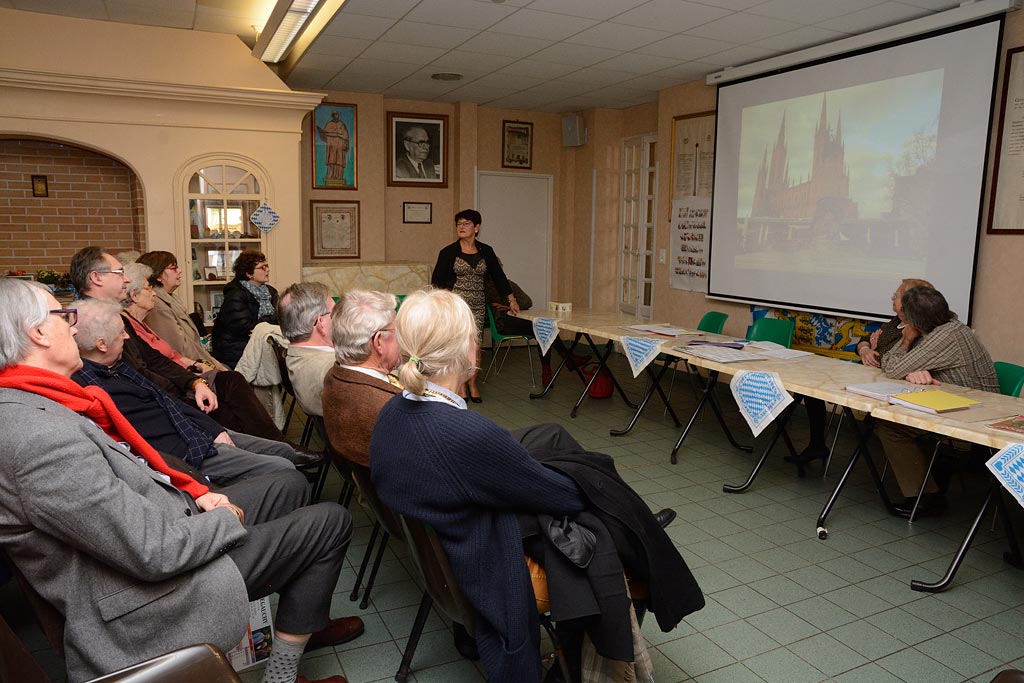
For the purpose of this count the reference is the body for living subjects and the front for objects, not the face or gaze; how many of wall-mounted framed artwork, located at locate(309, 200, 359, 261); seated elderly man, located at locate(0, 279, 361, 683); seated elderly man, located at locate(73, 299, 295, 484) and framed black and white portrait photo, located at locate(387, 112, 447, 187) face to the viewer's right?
2

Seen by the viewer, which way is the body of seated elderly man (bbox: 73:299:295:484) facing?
to the viewer's right

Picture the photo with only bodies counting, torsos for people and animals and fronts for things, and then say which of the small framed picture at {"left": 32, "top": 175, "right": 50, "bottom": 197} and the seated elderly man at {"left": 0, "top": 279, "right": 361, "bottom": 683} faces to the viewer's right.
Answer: the seated elderly man

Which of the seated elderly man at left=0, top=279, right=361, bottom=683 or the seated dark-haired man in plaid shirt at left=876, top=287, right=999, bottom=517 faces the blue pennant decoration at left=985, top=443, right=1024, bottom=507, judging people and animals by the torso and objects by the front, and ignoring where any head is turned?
the seated elderly man at left=0, top=279, right=361, bottom=683

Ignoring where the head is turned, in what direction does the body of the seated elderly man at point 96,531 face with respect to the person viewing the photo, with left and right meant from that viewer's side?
facing to the right of the viewer

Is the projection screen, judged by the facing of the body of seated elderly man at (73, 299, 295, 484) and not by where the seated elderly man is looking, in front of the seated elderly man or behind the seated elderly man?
in front

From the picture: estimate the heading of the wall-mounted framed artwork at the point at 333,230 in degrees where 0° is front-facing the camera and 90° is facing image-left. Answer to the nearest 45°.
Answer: approximately 0°

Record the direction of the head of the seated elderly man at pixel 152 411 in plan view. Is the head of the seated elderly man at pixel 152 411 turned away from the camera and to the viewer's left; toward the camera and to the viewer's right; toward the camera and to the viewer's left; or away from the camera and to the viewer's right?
away from the camera and to the viewer's right

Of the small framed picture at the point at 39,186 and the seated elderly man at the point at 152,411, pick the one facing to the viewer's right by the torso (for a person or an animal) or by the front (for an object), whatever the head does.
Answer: the seated elderly man

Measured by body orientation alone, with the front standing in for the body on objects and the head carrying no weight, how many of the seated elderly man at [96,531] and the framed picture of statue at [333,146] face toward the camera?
1

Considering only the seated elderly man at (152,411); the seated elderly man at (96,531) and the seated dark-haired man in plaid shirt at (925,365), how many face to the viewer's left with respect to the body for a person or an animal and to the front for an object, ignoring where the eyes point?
1

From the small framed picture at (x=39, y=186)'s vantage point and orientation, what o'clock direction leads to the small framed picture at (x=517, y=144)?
the small framed picture at (x=517, y=144) is roughly at 9 o'clock from the small framed picture at (x=39, y=186).

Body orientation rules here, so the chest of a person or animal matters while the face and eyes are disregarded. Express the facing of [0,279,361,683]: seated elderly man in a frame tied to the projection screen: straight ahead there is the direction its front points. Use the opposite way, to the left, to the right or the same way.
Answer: the opposite way

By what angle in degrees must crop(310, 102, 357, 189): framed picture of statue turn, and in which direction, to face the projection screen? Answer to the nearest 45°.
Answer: approximately 45° to its left

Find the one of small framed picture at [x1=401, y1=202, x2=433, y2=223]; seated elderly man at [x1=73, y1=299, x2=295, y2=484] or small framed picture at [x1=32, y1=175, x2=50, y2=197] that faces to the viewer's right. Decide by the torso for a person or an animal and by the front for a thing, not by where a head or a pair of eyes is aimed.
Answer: the seated elderly man

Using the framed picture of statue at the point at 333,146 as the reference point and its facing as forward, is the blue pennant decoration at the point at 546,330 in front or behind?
in front

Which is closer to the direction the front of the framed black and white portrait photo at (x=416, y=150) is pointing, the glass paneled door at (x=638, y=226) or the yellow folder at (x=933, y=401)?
the yellow folder

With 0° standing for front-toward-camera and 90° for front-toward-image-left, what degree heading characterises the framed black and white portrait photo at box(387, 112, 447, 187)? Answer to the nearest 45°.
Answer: approximately 0°
